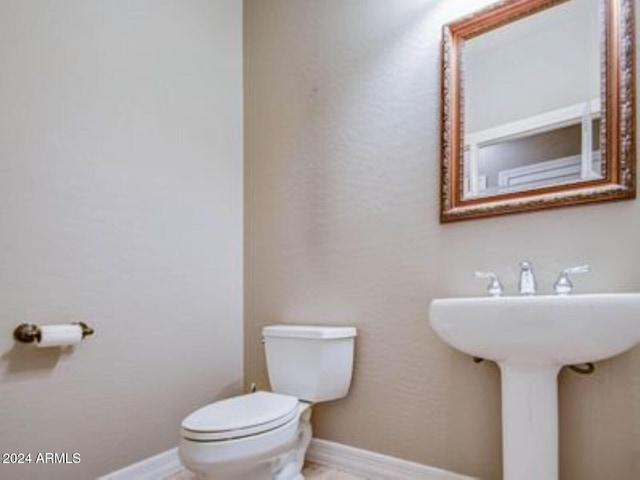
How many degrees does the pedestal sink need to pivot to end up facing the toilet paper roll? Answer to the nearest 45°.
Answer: approximately 90° to its right

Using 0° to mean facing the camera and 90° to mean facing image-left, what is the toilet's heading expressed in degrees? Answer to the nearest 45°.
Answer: approximately 45°

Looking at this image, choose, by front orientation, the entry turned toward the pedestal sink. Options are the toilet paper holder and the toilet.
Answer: the toilet paper holder

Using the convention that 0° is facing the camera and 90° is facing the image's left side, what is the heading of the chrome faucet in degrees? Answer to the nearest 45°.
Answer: approximately 0°

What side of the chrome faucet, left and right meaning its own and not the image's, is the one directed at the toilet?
right

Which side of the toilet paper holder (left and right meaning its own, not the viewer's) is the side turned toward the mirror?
front

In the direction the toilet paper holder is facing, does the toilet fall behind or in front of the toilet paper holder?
in front

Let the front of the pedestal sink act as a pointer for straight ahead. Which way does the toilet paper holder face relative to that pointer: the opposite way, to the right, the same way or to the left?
to the left
